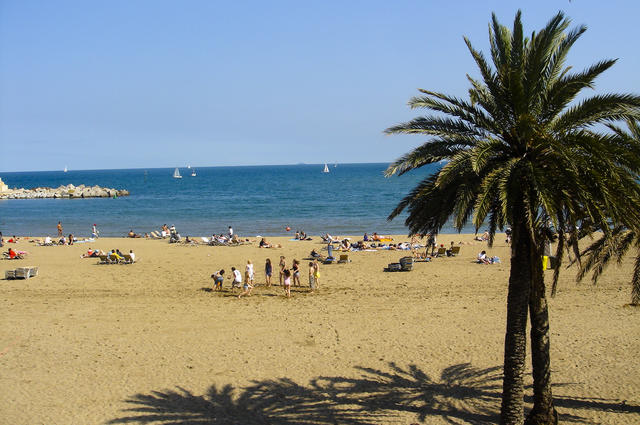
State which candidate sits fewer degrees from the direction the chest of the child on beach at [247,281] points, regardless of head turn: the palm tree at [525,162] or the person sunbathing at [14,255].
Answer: the palm tree

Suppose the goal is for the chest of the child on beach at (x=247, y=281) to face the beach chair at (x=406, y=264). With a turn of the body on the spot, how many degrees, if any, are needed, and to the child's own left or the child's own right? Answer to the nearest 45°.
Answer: approximately 45° to the child's own left

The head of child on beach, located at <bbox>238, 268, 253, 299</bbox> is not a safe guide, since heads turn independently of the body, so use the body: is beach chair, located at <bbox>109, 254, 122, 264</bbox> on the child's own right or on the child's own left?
on the child's own left

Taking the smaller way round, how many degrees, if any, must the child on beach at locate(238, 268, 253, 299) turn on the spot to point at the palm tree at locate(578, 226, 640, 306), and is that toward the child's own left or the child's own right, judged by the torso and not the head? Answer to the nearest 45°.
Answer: approximately 45° to the child's own right

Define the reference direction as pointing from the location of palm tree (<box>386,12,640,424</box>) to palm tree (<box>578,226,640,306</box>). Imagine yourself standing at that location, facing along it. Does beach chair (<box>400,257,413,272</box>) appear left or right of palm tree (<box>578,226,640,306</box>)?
left

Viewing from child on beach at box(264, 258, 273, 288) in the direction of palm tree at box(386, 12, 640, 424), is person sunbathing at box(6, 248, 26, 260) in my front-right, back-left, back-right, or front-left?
back-right
